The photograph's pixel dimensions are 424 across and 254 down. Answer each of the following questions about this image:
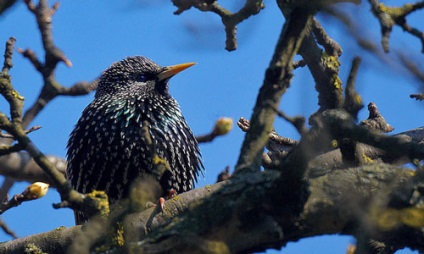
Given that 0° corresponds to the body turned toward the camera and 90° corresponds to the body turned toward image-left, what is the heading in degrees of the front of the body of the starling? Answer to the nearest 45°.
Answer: approximately 315°

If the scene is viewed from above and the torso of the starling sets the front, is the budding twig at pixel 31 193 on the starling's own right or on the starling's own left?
on the starling's own right

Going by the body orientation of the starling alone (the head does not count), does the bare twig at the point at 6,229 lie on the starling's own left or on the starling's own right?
on the starling's own right
